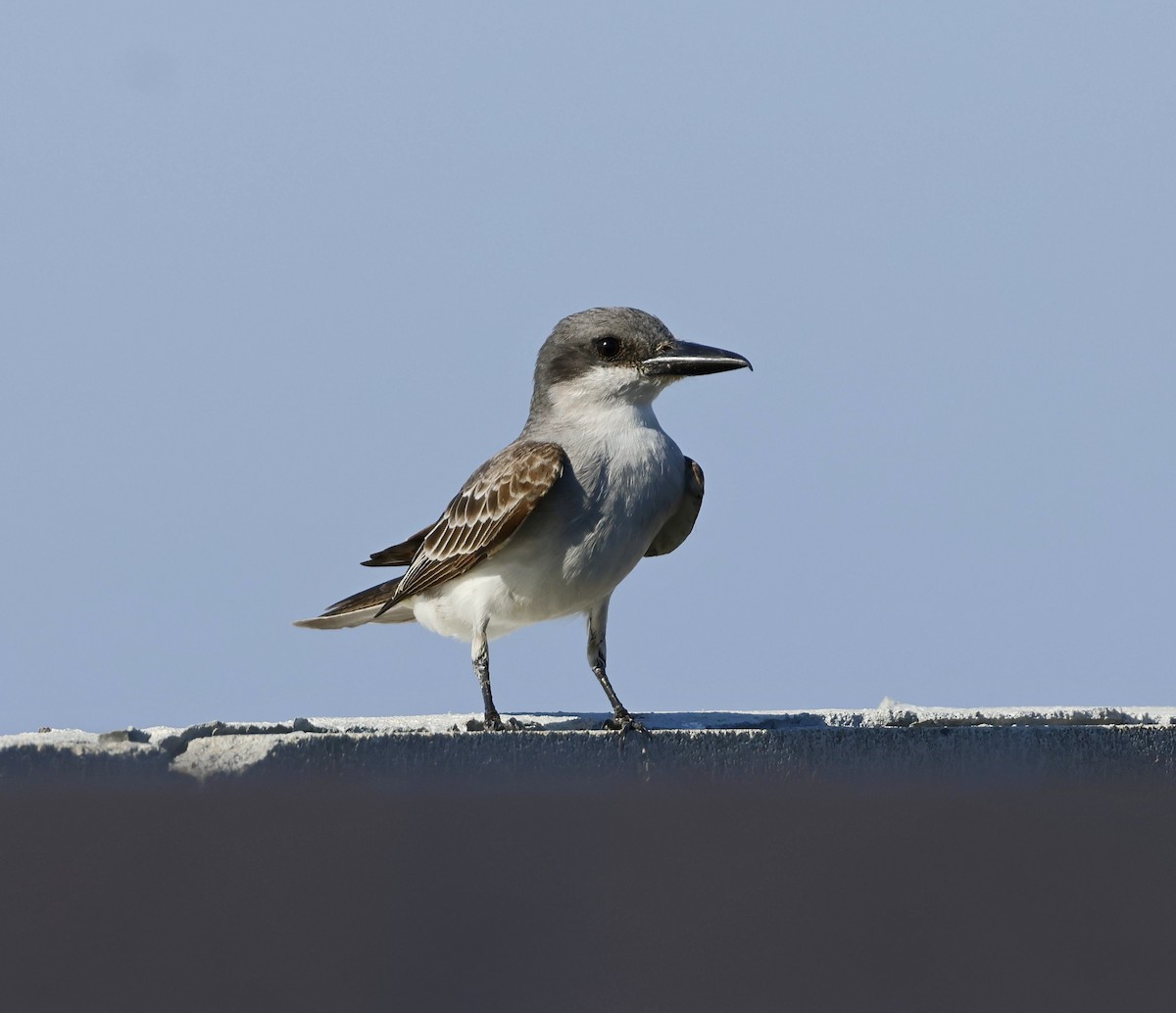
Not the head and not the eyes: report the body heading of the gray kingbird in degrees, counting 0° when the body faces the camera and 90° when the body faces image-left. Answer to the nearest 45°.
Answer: approximately 315°
